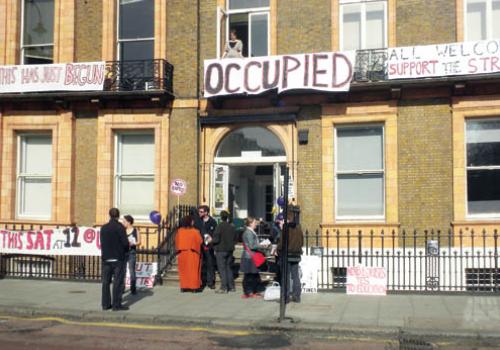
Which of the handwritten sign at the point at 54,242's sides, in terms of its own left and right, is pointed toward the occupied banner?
left

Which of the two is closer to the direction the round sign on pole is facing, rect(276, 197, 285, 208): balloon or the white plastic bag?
the white plastic bag

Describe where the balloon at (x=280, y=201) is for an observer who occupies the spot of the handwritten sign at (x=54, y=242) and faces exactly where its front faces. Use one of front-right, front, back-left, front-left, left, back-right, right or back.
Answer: left

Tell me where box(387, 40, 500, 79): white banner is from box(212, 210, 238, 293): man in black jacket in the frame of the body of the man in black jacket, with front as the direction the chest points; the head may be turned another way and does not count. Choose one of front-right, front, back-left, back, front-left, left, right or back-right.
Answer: right

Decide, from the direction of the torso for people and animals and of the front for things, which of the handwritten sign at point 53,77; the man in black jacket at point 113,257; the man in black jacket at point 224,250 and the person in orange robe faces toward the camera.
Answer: the handwritten sign

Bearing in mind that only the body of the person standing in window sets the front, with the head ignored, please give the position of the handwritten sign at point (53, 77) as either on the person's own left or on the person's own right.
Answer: on the person's own right

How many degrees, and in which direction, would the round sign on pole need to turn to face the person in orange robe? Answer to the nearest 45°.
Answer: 0° — it already faces them

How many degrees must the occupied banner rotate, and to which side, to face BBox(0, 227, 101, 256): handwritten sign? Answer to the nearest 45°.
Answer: approximately 90° to its right

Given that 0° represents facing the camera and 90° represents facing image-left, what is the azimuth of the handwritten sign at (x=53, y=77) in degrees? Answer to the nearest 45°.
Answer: approximately 0°

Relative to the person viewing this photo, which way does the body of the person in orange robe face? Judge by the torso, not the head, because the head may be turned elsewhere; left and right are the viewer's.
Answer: facing away from the viewer

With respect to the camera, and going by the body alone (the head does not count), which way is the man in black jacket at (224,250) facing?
away from the camera
